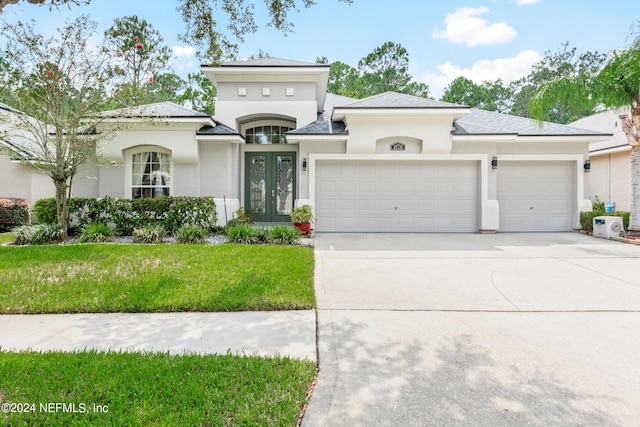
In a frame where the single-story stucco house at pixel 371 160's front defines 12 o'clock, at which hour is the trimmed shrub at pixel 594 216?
The trimmed shrub is roughly at 9 o'clock from the single-story stucco house.

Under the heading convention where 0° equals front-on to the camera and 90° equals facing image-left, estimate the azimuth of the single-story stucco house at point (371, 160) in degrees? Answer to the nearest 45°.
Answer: approximately 0°

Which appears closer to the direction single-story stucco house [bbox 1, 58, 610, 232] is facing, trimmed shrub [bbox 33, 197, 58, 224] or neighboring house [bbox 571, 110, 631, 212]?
the trimmed shrub

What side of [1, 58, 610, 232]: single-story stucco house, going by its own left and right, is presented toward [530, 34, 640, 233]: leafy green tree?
left

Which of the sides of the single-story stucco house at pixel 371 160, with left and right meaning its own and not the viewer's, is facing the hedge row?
right

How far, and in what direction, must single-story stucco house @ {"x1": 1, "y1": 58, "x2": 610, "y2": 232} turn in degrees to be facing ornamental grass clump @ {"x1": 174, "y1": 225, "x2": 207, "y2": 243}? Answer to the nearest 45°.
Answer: approximately 45° to its right

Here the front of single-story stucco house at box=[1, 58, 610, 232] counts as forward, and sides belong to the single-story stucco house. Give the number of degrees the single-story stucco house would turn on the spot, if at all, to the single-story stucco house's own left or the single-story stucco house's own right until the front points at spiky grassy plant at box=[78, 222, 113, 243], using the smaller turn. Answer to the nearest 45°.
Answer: approximately 45° to the single-story stucco house's own right

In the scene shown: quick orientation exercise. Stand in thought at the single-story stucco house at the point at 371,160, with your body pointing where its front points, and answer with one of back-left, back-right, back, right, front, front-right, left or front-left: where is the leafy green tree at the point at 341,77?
back

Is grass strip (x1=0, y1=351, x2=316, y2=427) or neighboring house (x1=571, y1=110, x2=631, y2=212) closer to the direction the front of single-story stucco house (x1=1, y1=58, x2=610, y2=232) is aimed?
the grass strip

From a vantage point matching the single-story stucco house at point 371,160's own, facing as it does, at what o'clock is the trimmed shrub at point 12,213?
The trimmed shrub is roughly at 3 o'clock from the single-story stucco house.
